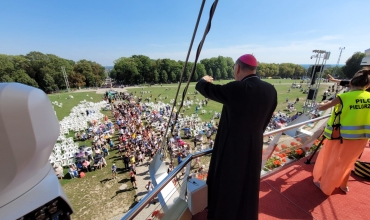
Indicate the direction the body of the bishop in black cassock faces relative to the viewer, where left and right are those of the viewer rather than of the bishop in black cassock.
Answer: facing away from the viewer and to the left of the viewer

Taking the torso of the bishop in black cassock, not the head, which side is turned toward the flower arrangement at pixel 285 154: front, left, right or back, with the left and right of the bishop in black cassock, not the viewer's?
right

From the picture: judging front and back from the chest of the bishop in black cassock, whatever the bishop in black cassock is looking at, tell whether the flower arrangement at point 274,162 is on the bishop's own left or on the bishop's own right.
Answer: on the bishop's own right
